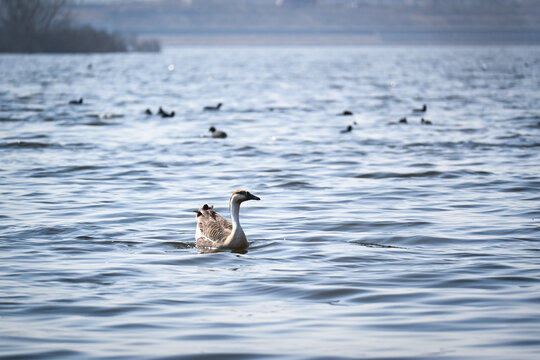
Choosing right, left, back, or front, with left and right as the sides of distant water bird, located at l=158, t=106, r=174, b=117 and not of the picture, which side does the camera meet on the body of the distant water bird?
left
